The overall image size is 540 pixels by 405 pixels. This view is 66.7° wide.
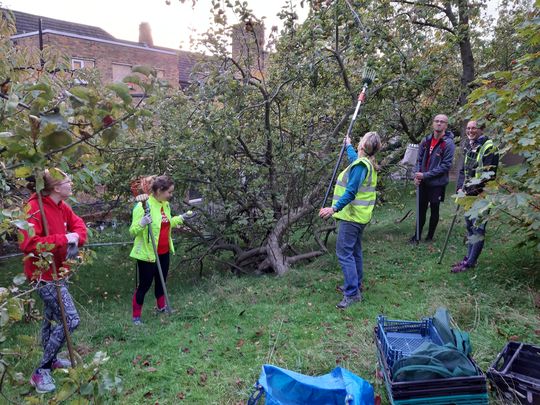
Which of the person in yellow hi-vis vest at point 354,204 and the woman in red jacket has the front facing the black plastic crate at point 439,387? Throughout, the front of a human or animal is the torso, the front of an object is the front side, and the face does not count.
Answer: the woman in red jacket

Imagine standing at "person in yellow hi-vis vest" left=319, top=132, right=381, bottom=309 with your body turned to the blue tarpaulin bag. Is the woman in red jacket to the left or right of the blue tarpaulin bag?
right

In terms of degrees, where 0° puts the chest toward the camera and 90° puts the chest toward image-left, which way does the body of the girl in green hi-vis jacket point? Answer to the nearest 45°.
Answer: approximately 315°

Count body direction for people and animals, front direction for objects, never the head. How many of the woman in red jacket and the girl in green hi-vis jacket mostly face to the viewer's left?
0

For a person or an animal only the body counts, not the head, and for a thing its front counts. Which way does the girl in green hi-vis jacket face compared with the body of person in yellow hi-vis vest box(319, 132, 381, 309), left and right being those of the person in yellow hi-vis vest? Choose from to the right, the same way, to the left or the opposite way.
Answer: the opposite way

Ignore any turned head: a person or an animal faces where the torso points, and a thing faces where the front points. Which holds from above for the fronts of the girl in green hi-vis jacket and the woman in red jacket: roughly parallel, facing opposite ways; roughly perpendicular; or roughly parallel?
roughly parallel

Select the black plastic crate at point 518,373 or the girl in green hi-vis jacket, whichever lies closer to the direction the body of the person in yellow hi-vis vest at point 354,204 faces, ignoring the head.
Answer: the girl in green hi-vis jacket

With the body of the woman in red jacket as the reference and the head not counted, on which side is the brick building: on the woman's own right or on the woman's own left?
on the woman's own left

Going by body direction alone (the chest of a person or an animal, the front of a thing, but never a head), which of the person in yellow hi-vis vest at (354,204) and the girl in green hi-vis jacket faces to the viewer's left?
the person in yellow hi-vis vest

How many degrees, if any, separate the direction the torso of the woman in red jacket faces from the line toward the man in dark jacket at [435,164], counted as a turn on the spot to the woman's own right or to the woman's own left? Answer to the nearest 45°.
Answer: approximately 45° to the woman's own left

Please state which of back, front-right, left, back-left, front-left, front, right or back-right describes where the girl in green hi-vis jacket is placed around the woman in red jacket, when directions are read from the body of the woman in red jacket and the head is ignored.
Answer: left

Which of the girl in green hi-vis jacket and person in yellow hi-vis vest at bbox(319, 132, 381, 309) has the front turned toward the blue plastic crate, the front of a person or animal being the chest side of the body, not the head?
the girl in green hi-vis jacket

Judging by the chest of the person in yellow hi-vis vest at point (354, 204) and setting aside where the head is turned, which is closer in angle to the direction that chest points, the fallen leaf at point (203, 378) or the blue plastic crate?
the fallen leaf
